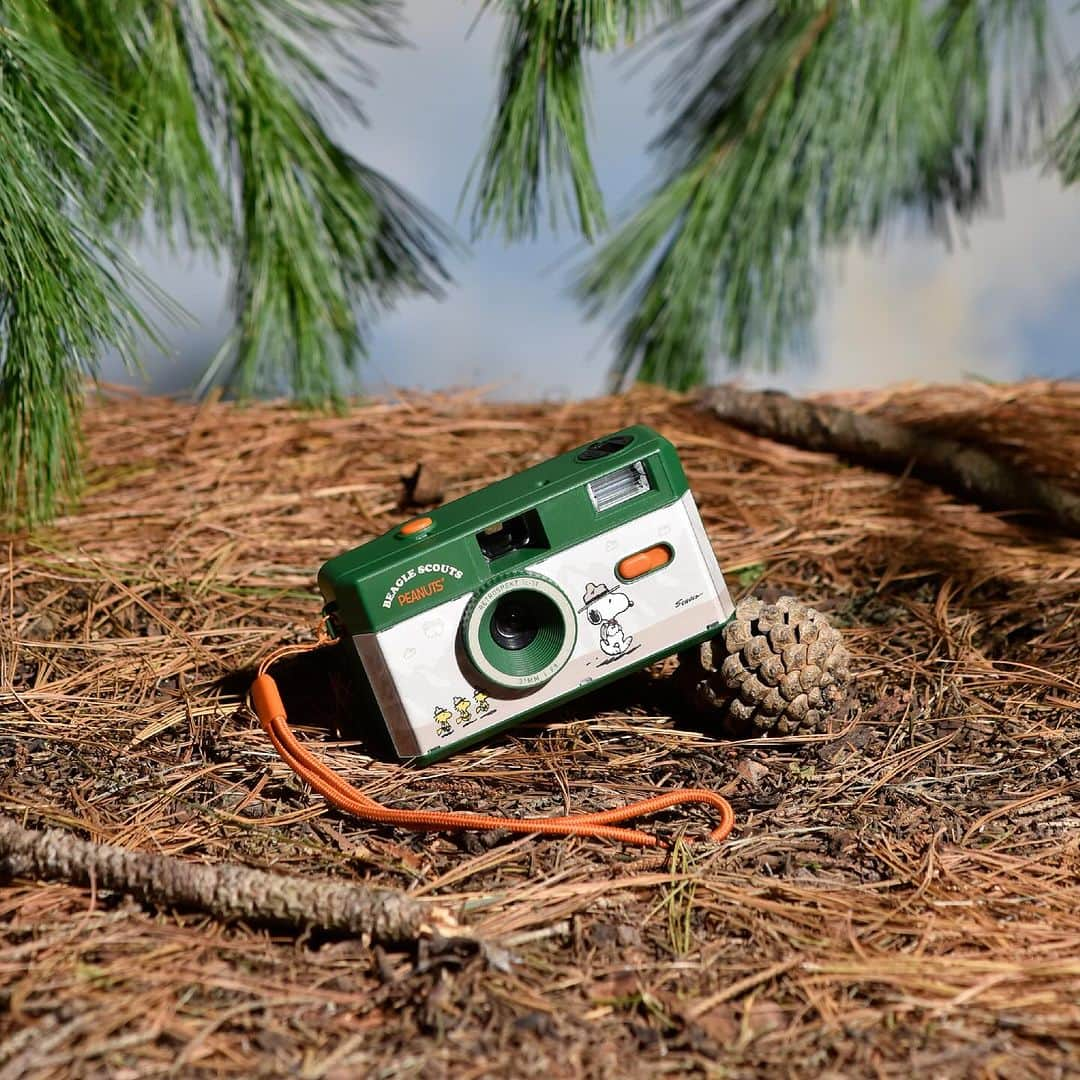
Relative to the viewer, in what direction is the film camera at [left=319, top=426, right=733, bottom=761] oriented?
toward the camera

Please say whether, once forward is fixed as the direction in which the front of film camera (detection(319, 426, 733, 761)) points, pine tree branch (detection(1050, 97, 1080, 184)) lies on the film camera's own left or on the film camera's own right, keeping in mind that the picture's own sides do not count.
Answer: on the film camera's own left

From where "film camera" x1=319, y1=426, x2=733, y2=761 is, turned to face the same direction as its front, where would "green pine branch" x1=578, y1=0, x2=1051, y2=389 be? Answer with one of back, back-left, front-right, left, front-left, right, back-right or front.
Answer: back-left

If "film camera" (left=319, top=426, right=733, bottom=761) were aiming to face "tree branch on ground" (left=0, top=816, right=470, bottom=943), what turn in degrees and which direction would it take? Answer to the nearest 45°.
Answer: approximately 45° to its right

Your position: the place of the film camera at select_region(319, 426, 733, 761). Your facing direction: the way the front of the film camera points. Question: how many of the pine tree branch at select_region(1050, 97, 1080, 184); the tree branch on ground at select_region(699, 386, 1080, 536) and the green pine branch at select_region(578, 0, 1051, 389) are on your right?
0

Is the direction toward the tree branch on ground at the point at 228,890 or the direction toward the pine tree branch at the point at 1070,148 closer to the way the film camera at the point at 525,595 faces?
the tree branch on ground

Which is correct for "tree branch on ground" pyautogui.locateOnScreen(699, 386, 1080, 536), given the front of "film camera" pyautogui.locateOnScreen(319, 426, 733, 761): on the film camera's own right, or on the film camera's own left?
on the film camera's own left
